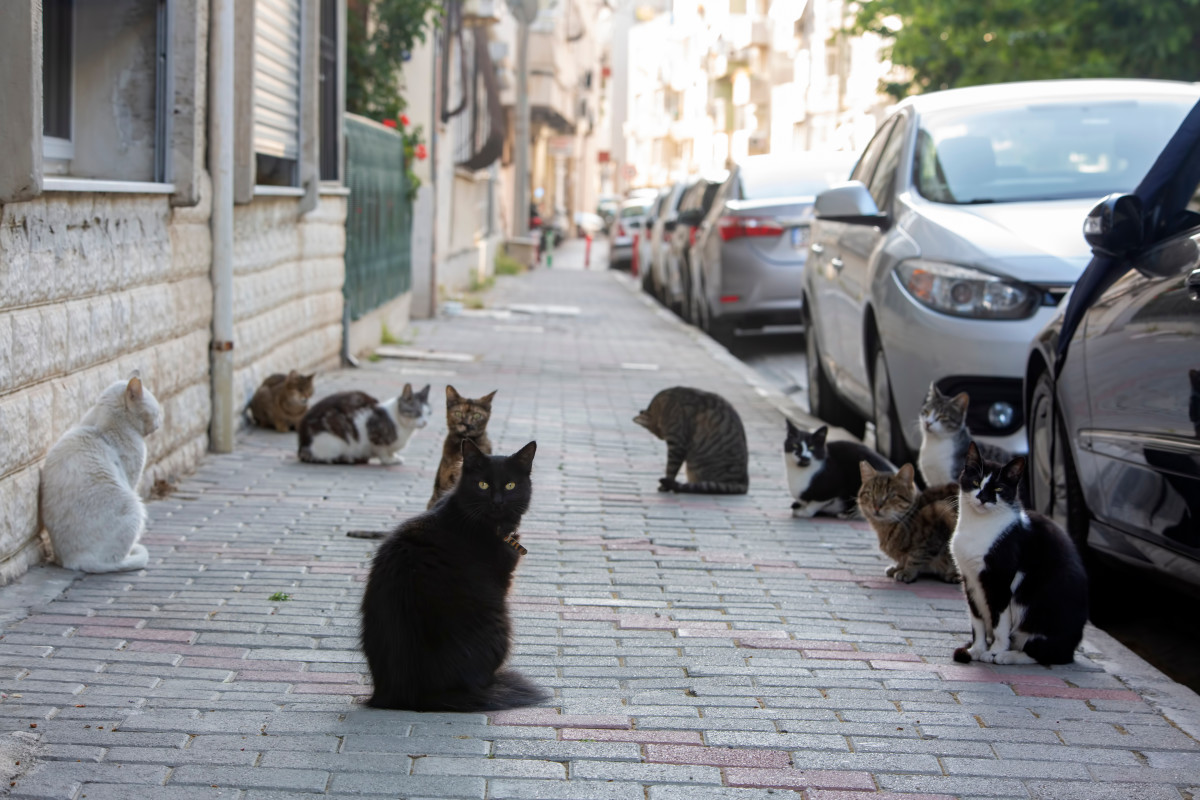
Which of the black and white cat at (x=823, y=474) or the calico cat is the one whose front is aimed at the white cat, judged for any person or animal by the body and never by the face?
the black and white cat

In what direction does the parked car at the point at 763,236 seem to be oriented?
away from the camera

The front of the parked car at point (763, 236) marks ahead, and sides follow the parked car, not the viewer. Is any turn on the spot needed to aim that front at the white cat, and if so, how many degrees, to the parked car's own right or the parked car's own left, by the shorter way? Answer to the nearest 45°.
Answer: approximately 180°

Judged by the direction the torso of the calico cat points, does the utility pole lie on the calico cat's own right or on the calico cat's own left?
on the calico cat's own left

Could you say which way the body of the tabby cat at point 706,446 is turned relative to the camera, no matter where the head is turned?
to the viewer's left

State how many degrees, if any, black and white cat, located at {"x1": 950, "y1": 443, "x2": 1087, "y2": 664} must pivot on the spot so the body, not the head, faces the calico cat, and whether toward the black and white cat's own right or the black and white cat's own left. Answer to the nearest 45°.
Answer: approximately 90° to the black and white cat's own right

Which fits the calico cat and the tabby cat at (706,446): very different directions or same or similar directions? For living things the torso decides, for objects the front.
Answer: very different directions

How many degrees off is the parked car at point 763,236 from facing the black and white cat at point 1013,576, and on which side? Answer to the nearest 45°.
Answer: approximately 180°

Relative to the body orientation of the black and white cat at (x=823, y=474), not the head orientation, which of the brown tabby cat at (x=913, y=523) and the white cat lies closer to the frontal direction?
the white cat
